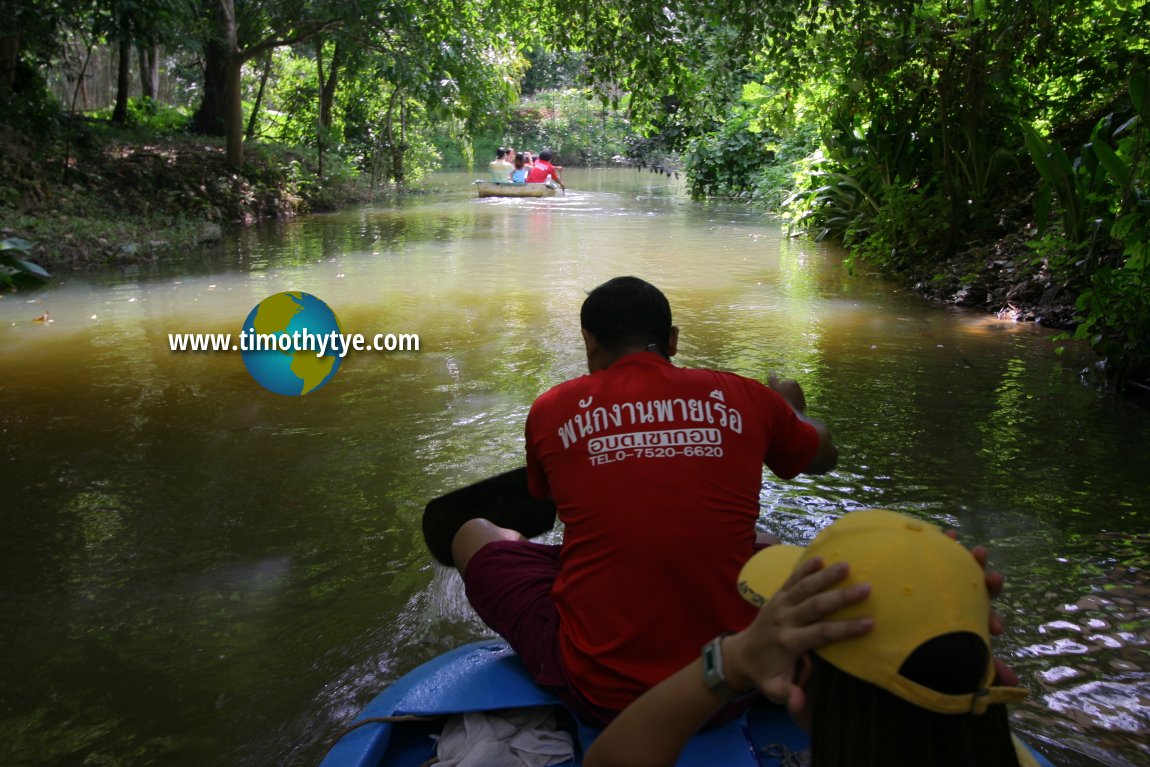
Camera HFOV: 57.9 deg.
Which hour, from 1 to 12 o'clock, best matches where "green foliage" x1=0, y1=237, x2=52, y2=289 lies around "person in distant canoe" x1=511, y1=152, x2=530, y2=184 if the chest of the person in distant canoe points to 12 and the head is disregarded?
The green foliage is roughly at 6 o'clock from the person in distant canoe.

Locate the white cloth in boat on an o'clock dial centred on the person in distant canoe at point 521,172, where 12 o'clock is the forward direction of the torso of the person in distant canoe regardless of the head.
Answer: The white cloth in boat is roughly at 6 o'clock from the person in distant canoe.

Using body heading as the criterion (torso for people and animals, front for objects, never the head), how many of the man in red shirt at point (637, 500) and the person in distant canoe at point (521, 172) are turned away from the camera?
2

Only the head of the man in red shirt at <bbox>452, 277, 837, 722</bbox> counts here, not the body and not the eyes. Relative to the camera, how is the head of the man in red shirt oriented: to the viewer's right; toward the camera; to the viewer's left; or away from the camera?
away from the camera

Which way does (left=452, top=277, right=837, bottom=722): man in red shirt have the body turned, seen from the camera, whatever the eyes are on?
away from the camera

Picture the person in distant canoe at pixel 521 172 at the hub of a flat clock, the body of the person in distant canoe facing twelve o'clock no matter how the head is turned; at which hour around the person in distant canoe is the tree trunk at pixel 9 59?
The tree trunk is roughly at 7 o'clock from the person in distant canoe.

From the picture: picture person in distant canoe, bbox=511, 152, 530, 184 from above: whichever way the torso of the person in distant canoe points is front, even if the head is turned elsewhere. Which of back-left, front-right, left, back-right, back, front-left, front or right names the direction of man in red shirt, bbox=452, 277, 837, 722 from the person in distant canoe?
back

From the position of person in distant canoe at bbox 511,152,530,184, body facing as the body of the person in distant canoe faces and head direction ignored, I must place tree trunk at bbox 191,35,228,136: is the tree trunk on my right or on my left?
on my left

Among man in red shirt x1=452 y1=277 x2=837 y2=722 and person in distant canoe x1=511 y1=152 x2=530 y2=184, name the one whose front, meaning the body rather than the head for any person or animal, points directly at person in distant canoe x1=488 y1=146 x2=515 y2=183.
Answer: the man in red shirt

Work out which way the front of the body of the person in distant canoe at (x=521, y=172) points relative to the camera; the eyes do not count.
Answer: away from the camera

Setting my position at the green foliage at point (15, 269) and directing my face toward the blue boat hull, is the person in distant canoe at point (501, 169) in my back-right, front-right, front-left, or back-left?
back-left
